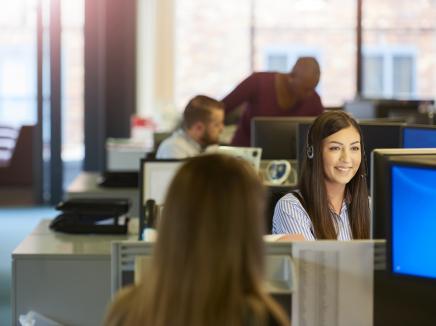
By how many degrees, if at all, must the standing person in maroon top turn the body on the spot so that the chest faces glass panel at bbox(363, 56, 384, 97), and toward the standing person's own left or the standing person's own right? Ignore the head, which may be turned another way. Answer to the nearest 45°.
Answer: approximately 135° to the standing person's own left

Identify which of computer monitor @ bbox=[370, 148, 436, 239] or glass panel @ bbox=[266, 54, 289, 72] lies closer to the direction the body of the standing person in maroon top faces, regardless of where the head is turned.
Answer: the computer monitor

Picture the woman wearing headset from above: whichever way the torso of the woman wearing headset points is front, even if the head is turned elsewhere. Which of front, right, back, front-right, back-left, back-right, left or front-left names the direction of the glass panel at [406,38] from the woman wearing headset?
back-left

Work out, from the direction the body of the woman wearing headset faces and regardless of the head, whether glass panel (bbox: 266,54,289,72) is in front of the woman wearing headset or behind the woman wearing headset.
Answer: behind

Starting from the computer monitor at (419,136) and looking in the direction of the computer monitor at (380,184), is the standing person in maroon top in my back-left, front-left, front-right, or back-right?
back-right
